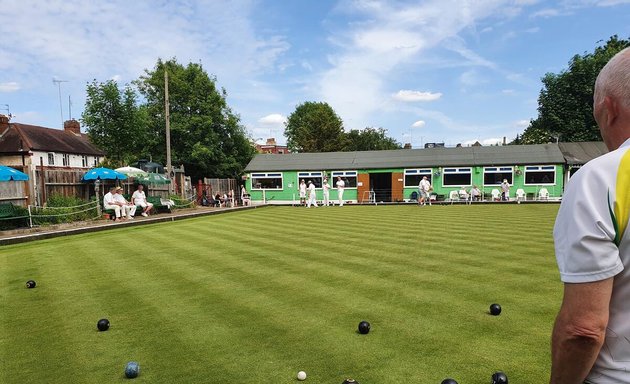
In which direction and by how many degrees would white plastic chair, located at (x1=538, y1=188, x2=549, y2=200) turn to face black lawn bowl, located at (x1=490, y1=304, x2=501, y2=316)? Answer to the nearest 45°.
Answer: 0° — it already faces it

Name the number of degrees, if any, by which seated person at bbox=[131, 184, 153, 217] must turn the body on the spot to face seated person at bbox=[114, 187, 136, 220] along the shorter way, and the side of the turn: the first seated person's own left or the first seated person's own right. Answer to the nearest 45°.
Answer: approximately 90° to the first seated person's own right

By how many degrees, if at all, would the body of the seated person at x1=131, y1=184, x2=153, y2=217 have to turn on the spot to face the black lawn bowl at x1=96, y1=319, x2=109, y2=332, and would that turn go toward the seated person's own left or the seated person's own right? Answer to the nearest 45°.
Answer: approximately 45° to the seated person's own right

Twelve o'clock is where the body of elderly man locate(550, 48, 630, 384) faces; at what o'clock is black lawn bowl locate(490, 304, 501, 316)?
The black lawn bowl is roughly at 1 o'clock from the elderly man.

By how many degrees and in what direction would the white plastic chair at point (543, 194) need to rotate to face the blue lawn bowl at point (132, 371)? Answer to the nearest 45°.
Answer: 0° — it already faces it

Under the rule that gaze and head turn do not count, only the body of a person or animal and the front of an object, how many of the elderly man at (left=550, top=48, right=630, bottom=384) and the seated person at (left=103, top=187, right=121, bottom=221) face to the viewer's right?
1

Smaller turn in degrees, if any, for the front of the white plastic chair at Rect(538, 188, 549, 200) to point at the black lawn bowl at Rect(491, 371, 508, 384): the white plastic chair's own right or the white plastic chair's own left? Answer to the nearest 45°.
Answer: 0° — it already faces it

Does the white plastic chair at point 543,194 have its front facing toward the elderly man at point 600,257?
yes

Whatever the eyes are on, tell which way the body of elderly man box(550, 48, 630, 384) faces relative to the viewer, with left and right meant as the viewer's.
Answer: facing away from the viewer and to the left of the viewer

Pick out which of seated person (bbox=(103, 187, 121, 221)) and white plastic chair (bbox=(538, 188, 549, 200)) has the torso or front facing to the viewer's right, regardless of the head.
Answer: the seated person
